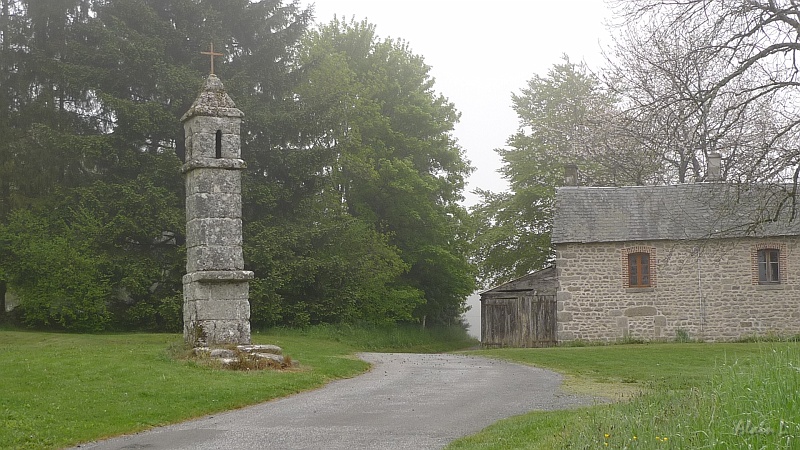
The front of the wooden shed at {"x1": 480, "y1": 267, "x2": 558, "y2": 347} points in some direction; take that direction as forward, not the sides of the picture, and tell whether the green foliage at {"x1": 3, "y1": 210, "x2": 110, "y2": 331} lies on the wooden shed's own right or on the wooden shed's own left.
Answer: on the wooden shed's own right

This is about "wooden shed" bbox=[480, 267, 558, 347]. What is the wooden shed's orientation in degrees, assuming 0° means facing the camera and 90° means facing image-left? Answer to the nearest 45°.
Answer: approximately 0°

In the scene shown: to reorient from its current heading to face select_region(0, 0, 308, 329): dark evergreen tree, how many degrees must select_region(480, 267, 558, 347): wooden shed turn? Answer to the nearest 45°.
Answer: approximately 90° to its right

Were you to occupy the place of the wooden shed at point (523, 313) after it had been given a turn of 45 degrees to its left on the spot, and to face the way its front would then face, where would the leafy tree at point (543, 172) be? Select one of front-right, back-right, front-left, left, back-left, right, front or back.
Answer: back-left

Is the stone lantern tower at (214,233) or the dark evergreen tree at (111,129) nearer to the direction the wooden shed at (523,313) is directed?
the stone lantern tower

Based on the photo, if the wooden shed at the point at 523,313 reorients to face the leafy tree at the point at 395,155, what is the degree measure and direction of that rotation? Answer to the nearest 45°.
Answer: approximately 135° to its right
